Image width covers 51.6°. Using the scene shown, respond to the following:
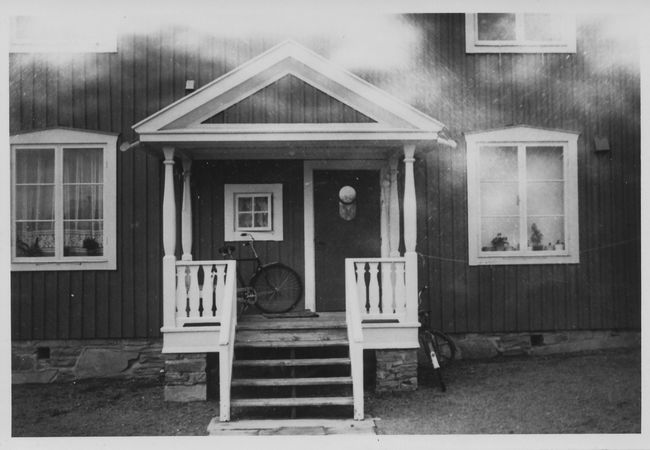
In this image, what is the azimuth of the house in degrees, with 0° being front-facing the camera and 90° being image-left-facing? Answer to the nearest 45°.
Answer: approximately 0°

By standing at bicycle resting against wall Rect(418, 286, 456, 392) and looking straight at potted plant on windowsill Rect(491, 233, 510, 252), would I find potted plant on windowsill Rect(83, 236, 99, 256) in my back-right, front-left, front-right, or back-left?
back-left
